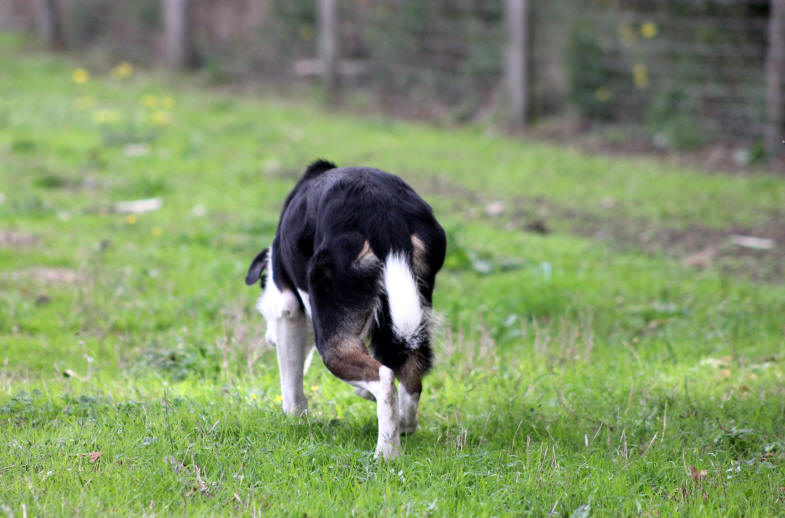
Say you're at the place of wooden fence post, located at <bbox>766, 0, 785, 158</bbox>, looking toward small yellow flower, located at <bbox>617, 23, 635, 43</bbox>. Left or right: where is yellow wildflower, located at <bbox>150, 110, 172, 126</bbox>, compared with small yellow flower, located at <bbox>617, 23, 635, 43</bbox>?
left
